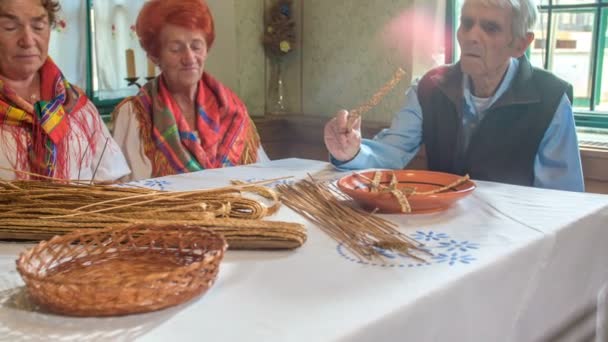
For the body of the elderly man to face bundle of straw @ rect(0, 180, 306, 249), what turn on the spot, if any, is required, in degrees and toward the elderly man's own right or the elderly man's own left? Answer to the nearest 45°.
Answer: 0° — they already face it

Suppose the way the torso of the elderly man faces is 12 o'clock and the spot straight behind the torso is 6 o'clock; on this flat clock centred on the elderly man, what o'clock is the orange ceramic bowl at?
The orange ceramic bowl is roughly at 11 o'clock from the elderly man.

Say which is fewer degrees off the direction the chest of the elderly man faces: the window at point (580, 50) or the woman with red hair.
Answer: the woman with red hair

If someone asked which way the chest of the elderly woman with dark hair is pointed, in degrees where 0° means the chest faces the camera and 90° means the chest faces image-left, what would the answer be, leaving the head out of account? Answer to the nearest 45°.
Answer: approximately 0°

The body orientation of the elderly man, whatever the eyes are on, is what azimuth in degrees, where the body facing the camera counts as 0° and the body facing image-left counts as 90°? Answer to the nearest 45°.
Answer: approximately 45°

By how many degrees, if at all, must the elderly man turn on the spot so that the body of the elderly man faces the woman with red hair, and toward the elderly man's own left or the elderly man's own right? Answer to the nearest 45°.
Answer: approximately 45° to the elderly man's own right

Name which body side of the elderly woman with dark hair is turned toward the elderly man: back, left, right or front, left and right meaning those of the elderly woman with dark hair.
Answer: left
